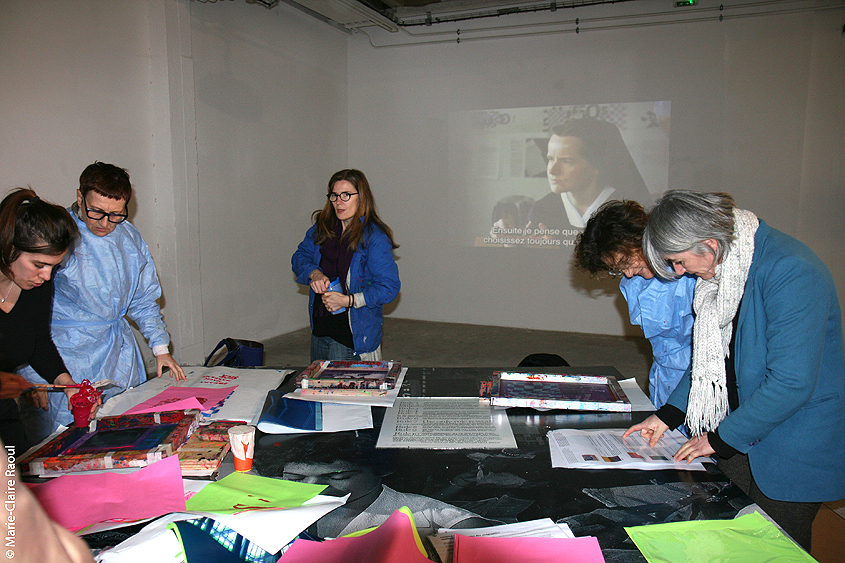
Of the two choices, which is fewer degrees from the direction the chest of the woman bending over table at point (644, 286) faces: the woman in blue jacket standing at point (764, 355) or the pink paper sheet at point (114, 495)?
the pink paper sheet

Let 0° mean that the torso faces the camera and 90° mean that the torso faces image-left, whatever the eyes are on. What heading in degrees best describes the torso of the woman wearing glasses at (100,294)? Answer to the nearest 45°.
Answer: approximately 315°

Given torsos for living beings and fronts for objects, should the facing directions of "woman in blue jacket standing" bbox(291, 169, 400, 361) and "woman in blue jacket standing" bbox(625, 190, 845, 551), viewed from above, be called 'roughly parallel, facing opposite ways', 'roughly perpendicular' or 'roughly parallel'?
roughly perpendicular

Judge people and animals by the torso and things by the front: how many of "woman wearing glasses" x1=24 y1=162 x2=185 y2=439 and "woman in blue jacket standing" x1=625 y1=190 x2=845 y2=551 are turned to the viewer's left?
1

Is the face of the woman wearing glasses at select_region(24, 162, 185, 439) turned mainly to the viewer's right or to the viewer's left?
to the viewer's right

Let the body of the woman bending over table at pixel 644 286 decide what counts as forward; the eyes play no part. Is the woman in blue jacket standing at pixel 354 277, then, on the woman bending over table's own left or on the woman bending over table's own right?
on the woman bending over table's own right

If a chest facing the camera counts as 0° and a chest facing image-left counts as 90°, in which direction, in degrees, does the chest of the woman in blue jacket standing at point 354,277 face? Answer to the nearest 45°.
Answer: approximately 45°

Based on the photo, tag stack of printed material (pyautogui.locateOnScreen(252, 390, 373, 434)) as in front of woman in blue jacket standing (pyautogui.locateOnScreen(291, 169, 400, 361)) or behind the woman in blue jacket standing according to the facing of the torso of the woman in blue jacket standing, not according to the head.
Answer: in front

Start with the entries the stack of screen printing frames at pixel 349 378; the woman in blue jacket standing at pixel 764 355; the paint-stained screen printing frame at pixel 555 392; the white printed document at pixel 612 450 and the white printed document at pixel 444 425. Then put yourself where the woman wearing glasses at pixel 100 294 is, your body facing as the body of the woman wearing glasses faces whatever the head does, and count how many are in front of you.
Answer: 5

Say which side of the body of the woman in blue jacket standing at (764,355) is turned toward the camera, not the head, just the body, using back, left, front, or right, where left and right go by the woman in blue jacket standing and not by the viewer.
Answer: left

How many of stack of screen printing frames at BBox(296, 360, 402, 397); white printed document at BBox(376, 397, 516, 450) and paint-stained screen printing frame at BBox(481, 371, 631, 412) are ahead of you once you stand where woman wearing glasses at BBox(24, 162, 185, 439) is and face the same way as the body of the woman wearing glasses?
3

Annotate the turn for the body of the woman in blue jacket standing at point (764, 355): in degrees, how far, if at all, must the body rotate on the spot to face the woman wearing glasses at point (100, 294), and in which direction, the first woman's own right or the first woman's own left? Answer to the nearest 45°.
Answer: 0° — they already face them
